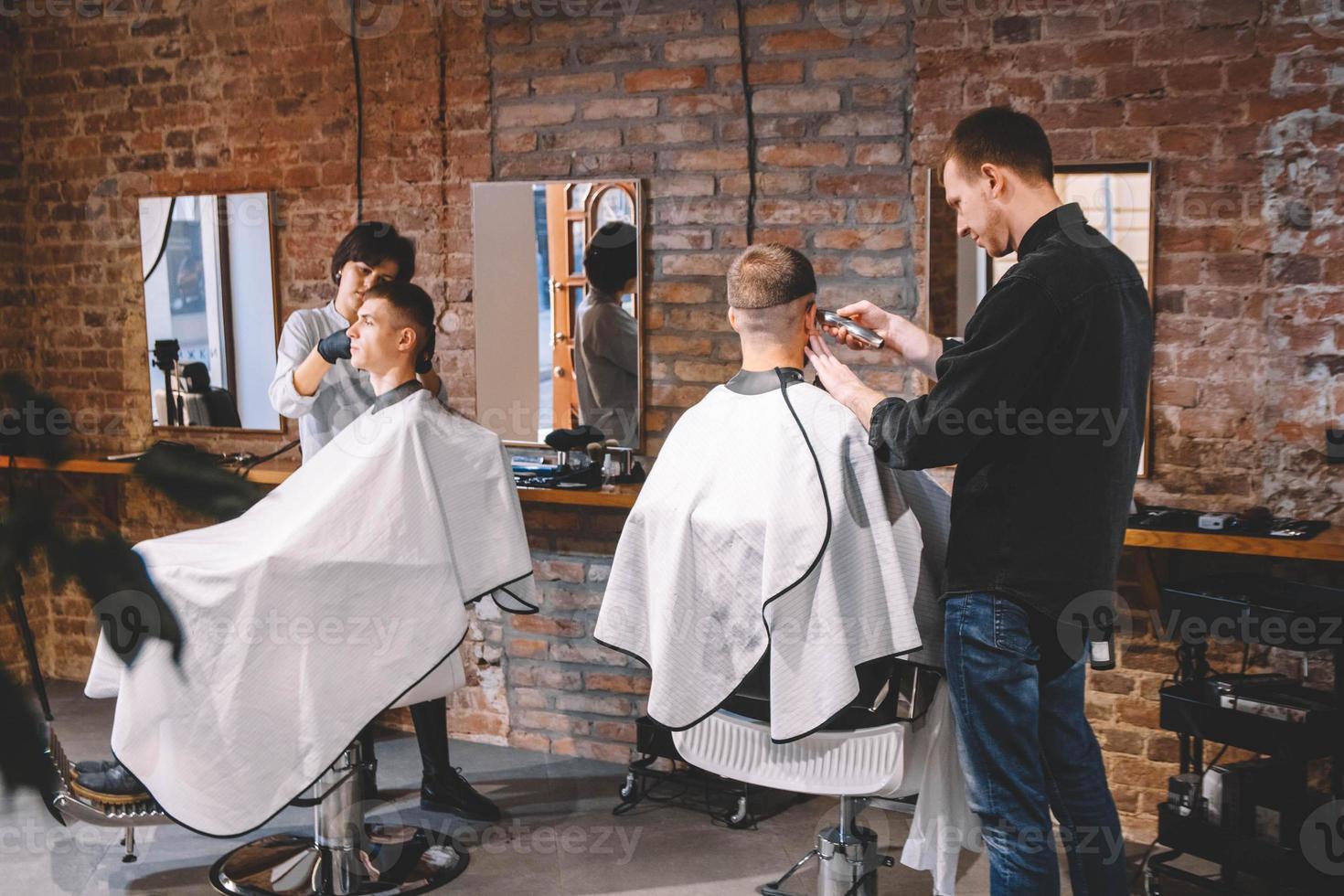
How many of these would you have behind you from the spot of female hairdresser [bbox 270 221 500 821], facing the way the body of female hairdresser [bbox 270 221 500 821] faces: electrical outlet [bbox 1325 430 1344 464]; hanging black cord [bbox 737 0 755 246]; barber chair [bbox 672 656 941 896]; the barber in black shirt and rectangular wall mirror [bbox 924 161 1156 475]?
0

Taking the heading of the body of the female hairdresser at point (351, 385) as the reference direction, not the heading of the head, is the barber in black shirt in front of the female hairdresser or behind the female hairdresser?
in front

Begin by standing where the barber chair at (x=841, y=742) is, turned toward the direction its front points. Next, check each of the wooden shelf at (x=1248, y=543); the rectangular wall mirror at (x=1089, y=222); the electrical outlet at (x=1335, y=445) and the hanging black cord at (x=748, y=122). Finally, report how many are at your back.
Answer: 0

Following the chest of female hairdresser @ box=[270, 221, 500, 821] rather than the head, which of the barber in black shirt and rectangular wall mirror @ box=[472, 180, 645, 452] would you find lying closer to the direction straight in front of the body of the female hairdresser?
the barber in black shirt

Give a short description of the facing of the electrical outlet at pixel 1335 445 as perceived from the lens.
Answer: facing the viewer

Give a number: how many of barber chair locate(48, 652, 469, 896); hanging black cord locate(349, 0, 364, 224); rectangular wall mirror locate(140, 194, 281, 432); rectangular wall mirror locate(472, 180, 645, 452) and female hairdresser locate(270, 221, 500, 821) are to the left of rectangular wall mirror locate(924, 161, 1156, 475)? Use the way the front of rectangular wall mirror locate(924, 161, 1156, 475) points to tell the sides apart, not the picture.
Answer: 0

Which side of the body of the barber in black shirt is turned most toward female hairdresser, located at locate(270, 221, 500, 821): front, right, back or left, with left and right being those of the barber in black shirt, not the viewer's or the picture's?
front

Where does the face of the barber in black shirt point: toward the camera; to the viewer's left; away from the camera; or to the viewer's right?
to the viewer's left

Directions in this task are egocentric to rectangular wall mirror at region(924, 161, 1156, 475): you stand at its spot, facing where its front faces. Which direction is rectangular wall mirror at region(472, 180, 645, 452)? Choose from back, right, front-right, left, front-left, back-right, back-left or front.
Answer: right

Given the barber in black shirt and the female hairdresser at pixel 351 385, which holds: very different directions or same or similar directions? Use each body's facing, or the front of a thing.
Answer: very different directions

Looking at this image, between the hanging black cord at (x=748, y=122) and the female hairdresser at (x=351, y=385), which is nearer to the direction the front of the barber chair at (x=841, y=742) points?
the hanging black cord

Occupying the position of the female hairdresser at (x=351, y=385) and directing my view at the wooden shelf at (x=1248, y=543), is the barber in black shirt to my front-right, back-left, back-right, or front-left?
front-right

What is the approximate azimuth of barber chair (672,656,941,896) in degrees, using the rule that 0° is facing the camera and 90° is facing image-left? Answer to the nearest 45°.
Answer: approximately 225°

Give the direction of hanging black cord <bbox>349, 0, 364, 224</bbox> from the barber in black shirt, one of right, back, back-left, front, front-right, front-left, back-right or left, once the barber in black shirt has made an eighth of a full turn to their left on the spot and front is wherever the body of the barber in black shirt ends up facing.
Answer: front-right

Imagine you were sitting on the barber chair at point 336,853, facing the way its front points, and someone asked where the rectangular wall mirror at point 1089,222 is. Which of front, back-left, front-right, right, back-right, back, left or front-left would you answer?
back

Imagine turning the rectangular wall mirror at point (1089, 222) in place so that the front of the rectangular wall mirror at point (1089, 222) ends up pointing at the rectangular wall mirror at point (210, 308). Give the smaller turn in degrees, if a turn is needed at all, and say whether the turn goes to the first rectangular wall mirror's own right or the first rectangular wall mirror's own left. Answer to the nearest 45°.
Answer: approximately 90° to the first rectangular wall mirror's own right

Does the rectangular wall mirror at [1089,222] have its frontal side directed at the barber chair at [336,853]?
no

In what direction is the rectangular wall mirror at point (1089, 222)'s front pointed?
toward the camera

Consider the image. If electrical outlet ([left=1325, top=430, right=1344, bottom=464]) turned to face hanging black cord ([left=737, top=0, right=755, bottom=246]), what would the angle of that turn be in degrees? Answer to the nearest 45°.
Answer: approximately 90° to its right
